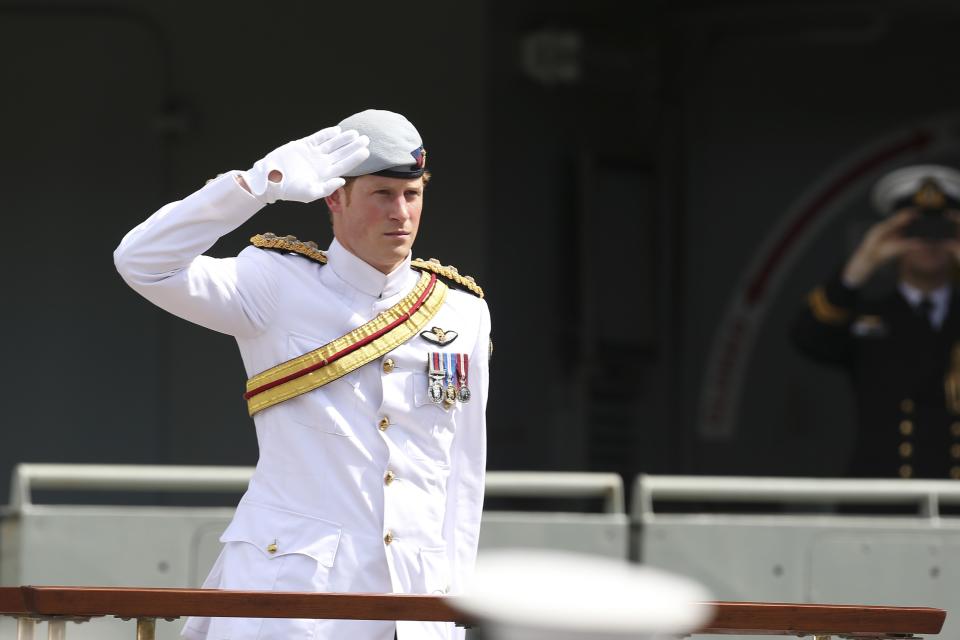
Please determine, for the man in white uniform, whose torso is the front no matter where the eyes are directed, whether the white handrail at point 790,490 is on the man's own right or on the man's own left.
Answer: on the man's own left

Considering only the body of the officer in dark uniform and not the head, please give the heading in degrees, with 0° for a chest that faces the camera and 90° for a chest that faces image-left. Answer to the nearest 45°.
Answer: approximately 0°

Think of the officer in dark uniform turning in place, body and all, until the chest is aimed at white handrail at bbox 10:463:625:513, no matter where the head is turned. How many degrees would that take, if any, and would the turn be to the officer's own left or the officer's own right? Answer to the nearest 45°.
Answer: approximately 45° to the officer's own right

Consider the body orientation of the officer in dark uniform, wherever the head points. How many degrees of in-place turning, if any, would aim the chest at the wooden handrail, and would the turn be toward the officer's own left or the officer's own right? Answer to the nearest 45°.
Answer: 0° — they already face it

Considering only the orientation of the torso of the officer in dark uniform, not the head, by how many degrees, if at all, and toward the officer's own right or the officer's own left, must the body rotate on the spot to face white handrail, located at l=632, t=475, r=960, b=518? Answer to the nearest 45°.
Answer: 0° — they already face it

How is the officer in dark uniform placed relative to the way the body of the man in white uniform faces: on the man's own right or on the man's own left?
on the man's own left
